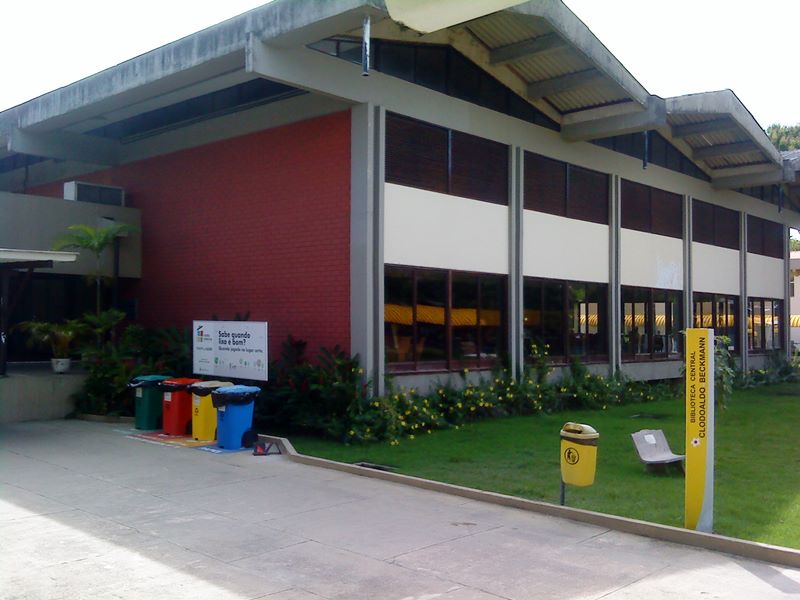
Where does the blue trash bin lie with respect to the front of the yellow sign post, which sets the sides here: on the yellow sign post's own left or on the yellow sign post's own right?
on the yellow sign post's own right

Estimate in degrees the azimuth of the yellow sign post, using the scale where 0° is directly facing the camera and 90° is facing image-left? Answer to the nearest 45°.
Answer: approximately 0°

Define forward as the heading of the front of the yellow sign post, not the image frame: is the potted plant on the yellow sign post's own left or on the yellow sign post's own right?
on the yellow sign post's own right

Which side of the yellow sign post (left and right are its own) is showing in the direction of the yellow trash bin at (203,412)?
right

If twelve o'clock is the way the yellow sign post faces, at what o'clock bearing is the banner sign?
The banner sign is roughly at 4 o'clock from the yellow sign post.

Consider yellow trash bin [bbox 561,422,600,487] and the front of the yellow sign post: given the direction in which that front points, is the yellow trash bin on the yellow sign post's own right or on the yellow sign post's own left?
on the yellow sign post's own right

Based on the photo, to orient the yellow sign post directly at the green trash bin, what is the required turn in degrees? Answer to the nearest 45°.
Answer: approximately 135° to its right

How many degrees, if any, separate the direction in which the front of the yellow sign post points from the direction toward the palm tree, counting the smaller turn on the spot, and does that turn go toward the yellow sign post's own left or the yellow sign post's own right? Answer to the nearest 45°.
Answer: approximately 135° to the yellow sign post's own right
